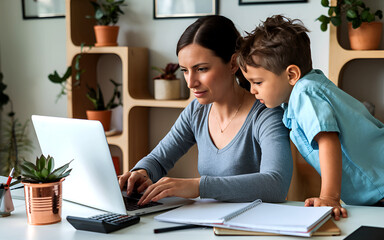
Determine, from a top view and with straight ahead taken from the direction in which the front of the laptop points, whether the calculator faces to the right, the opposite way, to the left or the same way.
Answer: the same way

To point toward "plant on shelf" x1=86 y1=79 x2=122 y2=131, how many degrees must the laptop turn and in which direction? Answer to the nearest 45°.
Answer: approximately 45° to its left

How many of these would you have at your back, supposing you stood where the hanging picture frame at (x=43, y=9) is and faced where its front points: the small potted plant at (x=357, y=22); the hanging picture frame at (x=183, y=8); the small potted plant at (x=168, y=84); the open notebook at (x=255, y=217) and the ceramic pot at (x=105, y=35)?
0

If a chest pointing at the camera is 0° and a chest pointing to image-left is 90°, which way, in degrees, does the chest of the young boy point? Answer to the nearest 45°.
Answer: approximately 90°

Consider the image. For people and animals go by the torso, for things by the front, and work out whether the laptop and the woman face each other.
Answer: yes

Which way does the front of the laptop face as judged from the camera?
facing away from the viewer and to the right of the viewer

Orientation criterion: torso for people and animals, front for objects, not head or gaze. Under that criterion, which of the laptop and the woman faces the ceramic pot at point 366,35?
the laptop

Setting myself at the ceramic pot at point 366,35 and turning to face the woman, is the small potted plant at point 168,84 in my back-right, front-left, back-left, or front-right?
front-right

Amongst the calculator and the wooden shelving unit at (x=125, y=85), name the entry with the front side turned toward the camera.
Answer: the wooden shelving unit

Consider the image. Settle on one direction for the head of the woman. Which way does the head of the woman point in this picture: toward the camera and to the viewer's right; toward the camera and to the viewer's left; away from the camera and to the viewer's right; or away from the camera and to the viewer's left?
toward the camera and to the viewer's left

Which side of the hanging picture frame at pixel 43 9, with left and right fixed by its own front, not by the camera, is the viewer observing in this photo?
front

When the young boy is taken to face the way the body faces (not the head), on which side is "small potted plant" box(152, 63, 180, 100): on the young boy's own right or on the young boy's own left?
on the young boy's own right

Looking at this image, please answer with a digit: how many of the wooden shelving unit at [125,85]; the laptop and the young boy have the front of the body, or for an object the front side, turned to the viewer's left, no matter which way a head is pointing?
1

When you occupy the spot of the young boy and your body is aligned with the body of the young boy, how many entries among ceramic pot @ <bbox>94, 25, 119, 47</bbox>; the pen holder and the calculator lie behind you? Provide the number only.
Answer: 0

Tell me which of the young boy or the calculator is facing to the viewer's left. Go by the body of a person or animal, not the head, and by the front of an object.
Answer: the young boy

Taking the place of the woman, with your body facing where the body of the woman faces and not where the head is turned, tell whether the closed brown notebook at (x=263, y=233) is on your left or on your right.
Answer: on your left

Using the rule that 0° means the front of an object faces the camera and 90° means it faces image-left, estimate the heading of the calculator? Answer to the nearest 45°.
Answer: approximately 225°

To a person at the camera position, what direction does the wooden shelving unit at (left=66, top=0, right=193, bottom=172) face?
facing the viewer

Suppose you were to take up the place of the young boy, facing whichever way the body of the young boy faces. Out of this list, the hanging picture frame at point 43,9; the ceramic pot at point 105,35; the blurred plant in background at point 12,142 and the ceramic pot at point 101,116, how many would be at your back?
0
